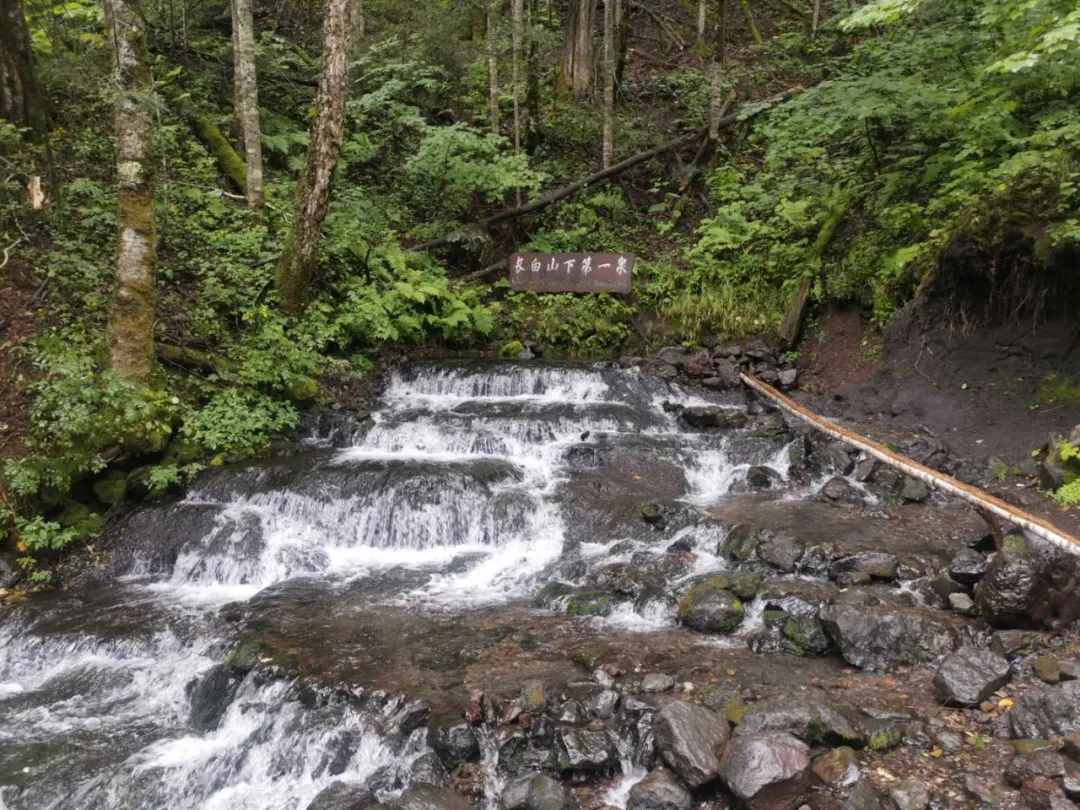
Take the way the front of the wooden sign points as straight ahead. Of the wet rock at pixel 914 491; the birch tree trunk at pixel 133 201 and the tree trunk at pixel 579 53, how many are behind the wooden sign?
1

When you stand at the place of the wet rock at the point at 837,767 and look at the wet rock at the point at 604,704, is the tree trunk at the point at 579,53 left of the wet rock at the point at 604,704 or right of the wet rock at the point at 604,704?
right

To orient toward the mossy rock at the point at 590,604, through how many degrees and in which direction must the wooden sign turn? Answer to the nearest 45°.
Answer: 0° — it already faces it

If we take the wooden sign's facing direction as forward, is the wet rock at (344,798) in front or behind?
in front

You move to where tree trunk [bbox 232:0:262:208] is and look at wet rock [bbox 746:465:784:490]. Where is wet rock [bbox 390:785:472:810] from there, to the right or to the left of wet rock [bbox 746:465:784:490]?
right

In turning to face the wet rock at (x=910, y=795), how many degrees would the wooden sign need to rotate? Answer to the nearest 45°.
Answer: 0° — it already faces it

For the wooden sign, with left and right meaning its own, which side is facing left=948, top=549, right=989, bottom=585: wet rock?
front

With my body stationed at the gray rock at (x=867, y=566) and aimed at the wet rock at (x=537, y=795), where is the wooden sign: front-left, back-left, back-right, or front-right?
back-right

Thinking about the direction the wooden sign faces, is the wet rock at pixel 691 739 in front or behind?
in front

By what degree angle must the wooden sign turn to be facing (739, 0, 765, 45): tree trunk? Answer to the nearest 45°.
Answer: approximately 135° to its left

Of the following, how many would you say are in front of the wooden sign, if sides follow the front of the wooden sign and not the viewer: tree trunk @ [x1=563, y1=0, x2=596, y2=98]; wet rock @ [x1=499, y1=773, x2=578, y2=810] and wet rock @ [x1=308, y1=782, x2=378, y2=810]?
2

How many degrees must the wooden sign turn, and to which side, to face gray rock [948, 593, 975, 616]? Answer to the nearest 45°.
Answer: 0° — it already faces it

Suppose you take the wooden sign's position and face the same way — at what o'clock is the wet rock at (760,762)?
The wet rock is roughly at 12 o'clock from the wooden sign.

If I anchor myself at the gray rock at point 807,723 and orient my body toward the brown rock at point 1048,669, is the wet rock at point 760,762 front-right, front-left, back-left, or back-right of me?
back-right

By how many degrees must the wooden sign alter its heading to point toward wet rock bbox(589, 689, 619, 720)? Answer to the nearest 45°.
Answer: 0° — it already faces it

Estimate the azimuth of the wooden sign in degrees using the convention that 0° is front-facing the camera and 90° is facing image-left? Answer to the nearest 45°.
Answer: approximately 0°
